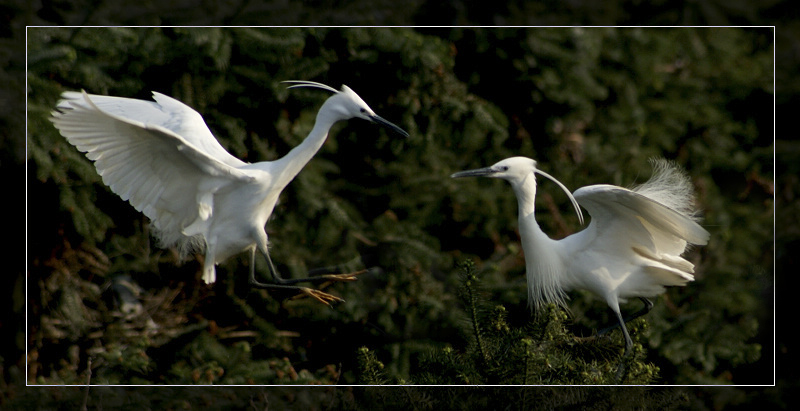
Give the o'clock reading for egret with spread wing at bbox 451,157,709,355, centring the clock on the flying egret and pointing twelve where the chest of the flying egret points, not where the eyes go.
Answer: The egret with spread wing is roughly at 12 o'clock from the flying egret.

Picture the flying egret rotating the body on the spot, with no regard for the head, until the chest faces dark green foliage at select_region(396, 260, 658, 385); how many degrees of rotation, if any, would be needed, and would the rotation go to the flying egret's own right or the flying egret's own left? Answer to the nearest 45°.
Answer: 0° — it already faces it

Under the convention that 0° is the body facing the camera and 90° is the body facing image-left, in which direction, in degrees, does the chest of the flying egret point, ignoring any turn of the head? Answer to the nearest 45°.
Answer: approximately 270°

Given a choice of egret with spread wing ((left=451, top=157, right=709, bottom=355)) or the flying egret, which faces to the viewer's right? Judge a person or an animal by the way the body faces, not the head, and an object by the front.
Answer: the flying egret

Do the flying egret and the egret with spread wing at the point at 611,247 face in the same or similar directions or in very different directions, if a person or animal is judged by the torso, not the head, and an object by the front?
very different directions

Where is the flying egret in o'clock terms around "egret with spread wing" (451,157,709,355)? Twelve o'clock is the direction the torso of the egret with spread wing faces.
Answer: The flying egret is roughly at 11 o'clock from the egret with spread wing.

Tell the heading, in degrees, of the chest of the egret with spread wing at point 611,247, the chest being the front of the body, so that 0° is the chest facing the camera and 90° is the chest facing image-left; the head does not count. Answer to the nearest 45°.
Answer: approximately 90°

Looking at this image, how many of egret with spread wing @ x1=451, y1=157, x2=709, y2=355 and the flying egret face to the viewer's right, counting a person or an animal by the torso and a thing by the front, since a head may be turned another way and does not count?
1
